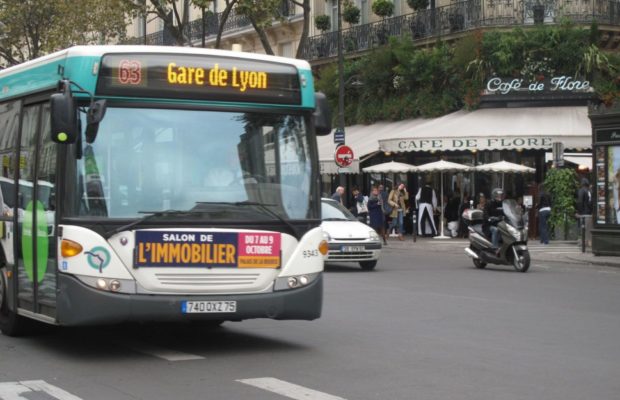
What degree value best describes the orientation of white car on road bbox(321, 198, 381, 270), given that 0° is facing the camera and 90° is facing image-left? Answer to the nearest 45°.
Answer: approximately 315°

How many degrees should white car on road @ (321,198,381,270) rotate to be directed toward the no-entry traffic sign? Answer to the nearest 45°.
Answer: approximately 135° to its left

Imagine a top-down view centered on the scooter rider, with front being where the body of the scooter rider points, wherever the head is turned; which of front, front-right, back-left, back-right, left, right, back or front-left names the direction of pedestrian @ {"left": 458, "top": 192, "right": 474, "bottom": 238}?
back-left

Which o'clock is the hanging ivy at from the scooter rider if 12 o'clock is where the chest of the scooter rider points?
The hanging ivy is roughly at 8 o'clock from the scooter rider.

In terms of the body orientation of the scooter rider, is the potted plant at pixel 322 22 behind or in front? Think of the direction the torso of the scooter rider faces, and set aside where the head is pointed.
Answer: behind

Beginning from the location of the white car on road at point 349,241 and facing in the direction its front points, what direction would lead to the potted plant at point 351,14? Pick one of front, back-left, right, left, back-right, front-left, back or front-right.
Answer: back-left

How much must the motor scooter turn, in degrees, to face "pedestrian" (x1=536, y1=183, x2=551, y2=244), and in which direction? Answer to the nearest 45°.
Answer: approximately 135° to its left
